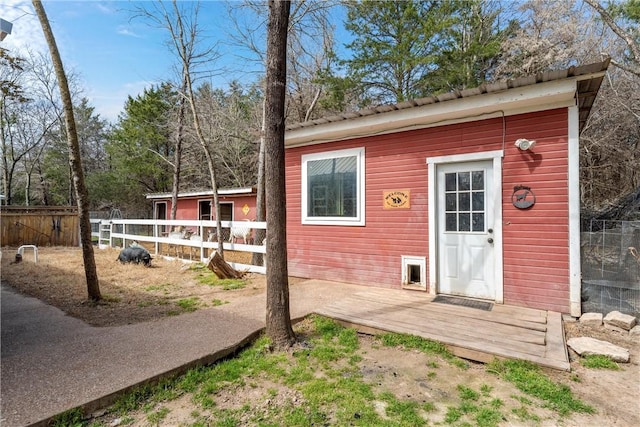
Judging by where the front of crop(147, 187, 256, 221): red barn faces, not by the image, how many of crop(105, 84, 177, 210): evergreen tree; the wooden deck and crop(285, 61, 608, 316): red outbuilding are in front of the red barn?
2

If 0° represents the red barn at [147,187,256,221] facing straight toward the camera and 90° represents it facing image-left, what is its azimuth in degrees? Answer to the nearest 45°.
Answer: approximately 0°

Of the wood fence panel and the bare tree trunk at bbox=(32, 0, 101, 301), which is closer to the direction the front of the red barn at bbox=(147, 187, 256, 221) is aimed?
the bare tree trunk

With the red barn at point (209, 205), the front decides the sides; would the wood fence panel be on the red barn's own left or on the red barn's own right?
on the red barn's own right

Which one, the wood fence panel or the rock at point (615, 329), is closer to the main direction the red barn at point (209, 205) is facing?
the rock

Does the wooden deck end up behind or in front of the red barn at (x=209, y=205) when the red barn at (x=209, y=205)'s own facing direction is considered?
in front

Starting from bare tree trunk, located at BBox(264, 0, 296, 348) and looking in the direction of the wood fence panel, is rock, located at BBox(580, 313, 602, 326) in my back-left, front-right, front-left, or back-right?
back-right

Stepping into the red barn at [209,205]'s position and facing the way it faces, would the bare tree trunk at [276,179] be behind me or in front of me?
in front

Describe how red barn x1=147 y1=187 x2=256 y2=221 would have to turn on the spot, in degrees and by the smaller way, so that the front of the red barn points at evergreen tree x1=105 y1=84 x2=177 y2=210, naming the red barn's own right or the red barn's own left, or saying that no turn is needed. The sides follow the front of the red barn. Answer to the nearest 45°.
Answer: approximately 135° to the red barn's own right
